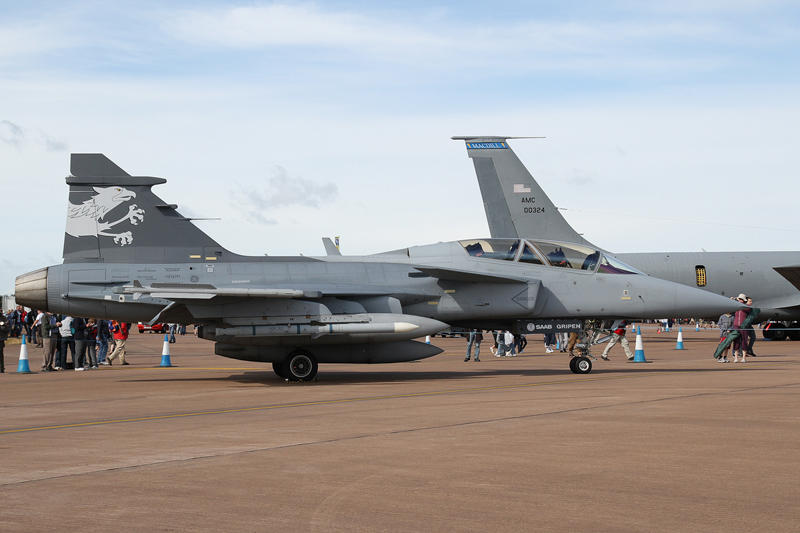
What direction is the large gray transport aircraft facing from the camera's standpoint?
to the viewer's right

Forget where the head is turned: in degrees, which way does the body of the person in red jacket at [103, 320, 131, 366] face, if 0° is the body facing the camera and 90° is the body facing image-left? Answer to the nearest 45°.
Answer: approximately 270°

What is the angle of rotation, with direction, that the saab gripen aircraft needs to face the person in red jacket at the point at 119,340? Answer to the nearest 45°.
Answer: approximately 135° to its left

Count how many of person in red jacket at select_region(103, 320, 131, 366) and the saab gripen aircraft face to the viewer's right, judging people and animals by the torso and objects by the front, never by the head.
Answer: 2

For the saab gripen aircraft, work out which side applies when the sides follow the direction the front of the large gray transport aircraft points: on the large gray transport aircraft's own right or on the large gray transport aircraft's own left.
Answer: on the large gray transport aircraft's own right

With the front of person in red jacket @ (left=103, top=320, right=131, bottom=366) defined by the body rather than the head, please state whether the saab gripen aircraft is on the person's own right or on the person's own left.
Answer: on the person's own right

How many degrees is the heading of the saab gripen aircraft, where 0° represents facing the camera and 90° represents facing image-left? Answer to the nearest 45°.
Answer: approximately 270°

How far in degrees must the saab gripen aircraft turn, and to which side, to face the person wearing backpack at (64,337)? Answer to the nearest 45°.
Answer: approximately 135° to its left
